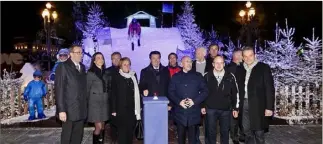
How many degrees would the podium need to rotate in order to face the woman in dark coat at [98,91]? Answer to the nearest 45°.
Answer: approximately 135° to its right

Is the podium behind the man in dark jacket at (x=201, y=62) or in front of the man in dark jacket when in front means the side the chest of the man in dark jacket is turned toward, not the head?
in front

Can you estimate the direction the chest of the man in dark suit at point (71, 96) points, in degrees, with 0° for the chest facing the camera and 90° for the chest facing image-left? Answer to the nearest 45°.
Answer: approximately 315°

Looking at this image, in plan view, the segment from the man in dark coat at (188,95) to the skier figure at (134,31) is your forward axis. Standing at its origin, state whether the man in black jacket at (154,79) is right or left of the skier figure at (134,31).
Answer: left

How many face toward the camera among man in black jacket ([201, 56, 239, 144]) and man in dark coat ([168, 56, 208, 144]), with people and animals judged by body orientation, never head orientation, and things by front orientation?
2

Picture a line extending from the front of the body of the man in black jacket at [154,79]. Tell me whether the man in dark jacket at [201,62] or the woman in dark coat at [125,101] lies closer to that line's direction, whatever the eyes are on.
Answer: the woman in dark coat

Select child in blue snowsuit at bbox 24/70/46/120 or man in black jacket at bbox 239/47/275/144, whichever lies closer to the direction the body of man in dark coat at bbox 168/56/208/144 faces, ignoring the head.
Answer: the man in black jacket

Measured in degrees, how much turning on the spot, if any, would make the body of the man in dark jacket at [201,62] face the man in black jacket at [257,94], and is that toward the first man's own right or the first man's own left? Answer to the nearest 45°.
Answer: approximately 45° to the first man's own left

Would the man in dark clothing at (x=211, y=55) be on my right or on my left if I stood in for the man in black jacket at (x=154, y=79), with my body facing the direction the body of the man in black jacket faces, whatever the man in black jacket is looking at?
on my left
